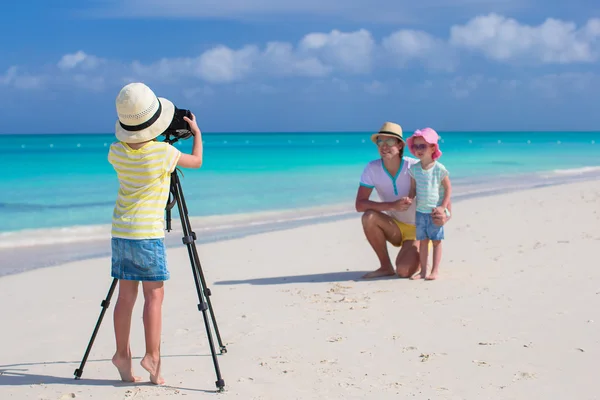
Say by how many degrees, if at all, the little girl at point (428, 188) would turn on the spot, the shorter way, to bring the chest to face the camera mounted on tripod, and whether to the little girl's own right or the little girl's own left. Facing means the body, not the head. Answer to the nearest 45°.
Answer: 0° — they already face it

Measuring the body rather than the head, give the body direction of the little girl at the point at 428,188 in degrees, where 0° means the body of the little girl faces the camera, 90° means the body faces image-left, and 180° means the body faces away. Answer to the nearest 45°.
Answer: approximately 45°
